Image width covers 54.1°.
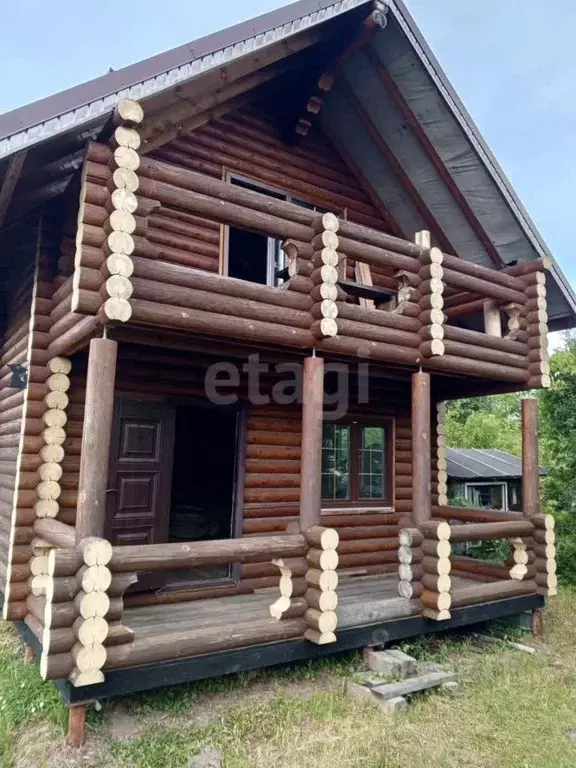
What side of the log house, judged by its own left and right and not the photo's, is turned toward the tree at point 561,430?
left

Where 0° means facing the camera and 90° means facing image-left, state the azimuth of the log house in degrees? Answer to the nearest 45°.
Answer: approximately 315°

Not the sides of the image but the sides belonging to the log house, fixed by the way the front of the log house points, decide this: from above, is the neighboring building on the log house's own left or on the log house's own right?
on the log house's own left
